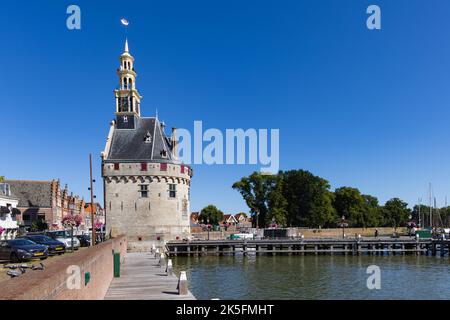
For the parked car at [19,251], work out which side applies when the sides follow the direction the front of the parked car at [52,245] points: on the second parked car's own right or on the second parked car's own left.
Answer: on the second parked car's own right

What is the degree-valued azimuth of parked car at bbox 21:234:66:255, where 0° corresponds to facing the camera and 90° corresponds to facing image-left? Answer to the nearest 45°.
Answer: approximately 315°

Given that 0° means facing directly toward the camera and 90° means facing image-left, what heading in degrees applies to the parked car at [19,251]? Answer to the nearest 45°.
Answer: approximately 315°

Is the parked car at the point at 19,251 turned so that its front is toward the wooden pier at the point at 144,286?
yes
